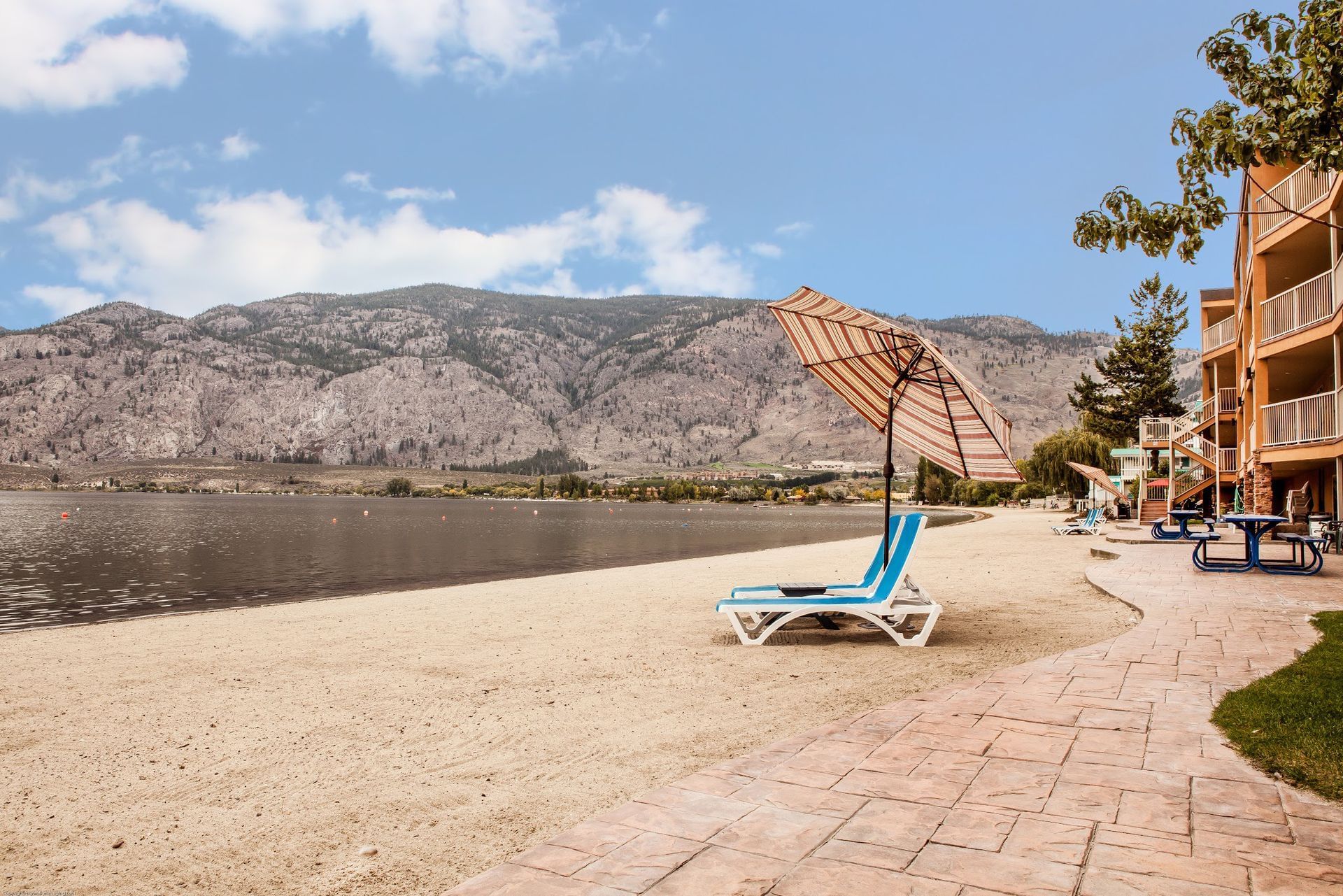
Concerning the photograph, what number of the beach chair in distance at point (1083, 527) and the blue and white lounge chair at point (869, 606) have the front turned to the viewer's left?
2

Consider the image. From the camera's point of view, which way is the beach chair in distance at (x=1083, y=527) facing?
to the viewer's left

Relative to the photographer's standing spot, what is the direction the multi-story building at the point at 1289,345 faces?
facing the viewer and to the left of the viewer

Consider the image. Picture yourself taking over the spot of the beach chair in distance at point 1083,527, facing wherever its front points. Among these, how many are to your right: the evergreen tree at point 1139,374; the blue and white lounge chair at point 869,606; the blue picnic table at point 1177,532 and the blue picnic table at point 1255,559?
1

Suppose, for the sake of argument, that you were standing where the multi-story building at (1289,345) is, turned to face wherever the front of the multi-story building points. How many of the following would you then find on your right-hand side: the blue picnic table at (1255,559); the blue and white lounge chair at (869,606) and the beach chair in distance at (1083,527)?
1

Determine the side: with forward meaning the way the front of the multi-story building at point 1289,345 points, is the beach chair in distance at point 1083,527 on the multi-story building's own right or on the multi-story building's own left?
on the multi-story building's own right

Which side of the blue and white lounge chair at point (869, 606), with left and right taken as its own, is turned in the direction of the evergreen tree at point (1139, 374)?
right

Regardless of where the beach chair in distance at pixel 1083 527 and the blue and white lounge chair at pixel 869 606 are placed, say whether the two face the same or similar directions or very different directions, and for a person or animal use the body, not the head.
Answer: same or similar directions

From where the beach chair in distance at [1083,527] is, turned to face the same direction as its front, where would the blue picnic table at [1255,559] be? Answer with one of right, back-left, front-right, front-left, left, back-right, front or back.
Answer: left

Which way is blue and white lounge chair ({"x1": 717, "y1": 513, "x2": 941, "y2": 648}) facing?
to the viewer's left

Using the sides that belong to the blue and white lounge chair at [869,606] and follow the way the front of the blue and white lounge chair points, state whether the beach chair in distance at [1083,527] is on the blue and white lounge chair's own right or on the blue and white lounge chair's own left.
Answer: on the blue and white lounge chair's own right

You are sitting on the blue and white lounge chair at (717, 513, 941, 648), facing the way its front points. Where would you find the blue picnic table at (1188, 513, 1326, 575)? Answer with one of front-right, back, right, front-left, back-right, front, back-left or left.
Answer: back-right
